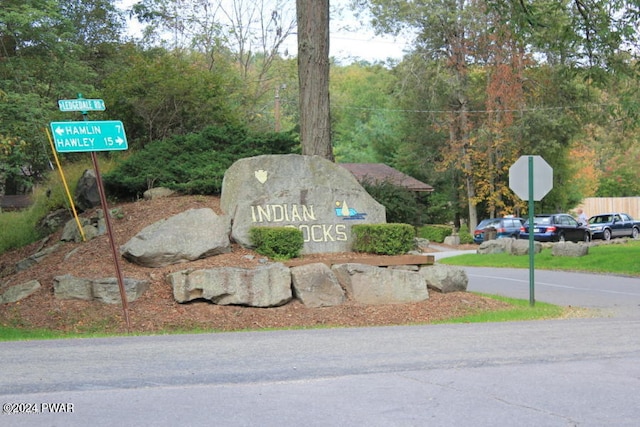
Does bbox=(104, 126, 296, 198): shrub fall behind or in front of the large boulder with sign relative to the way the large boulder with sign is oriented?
behind

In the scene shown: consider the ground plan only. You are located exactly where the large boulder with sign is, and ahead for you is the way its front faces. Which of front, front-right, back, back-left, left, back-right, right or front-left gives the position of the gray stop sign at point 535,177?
left

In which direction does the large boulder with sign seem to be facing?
toward the camera

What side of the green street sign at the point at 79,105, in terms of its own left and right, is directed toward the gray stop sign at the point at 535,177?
left

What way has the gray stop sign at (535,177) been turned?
away from the camera

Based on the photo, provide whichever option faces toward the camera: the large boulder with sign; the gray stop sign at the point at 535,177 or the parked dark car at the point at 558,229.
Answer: the large boulder with sign

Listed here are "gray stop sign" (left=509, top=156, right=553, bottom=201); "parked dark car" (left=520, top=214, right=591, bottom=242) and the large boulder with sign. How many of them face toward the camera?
1

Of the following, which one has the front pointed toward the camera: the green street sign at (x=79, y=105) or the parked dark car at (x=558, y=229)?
the green street sign

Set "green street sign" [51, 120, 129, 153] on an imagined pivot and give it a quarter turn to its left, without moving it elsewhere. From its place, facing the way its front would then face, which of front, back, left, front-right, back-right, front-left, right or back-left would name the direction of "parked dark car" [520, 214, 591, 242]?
front-left

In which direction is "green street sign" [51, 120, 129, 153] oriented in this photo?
toward the camera

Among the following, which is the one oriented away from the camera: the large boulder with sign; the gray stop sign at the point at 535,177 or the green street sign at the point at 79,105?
the gray stop sign

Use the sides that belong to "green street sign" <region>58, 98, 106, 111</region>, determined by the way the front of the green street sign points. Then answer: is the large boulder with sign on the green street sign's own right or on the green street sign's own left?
on the green street sign's own left

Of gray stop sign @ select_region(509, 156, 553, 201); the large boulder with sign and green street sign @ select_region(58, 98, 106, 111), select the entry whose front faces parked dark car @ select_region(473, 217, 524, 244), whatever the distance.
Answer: the gray stop sign

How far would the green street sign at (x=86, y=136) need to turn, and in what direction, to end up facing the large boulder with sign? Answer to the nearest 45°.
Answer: approximately 135° to its left

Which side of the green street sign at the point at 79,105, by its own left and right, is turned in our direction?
front

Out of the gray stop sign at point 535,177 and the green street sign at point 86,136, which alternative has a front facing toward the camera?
the green street sign
